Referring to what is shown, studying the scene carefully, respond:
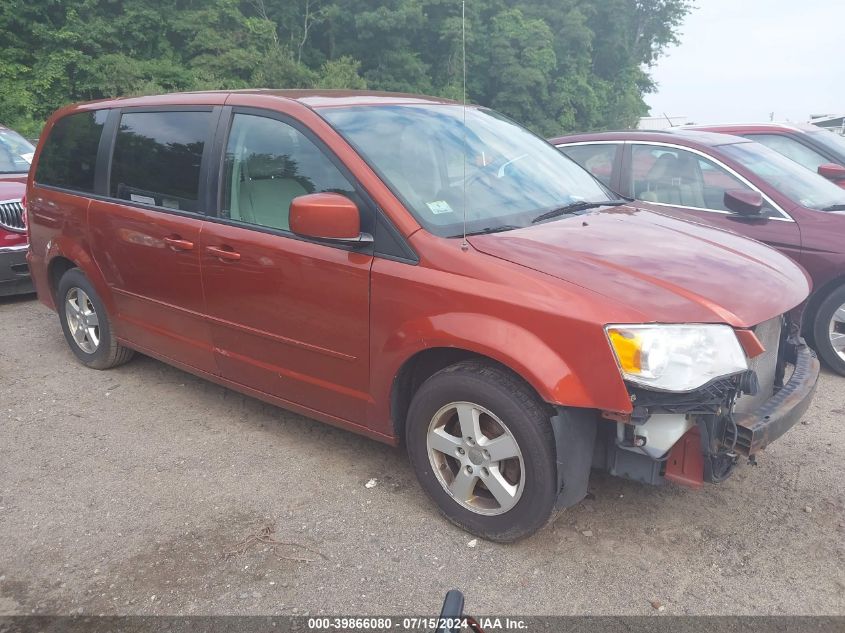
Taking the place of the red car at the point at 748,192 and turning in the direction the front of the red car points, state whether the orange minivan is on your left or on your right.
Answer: on your right

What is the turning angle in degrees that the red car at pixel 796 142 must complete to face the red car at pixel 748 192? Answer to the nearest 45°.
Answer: approximately 45° to its right

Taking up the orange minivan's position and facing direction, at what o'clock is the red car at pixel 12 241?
The red car is roughly at 6 o'clock from the orange minivan.

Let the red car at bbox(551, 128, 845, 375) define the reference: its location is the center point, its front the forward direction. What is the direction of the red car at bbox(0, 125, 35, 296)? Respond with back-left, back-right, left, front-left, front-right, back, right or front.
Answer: back-right

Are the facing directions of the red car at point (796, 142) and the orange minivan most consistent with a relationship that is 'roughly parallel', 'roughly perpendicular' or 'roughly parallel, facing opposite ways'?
roughly parallel

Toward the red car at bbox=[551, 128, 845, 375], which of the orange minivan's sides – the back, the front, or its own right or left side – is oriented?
left

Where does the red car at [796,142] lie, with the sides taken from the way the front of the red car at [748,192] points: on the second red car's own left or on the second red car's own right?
on the second red car's own left

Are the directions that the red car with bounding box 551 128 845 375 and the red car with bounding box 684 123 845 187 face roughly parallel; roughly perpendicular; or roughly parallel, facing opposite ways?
roughly parallel

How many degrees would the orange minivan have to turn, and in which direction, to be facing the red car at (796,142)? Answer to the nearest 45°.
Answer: approximately 90° to its left

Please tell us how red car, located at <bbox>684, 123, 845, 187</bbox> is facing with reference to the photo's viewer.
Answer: facing the viewer and to the right of the viewer

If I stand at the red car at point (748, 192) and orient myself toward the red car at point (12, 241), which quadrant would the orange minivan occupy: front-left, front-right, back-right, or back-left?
front-left
